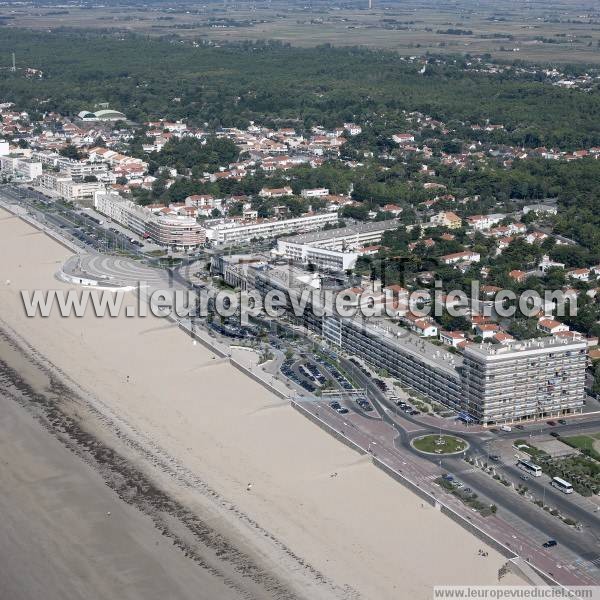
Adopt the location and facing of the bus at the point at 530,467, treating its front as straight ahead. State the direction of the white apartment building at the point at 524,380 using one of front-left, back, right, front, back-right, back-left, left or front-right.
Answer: back-left

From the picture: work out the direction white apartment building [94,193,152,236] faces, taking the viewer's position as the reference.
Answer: facing the viewer and to the left of the viewer

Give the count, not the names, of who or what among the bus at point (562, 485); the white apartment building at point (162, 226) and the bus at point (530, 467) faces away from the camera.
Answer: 0
